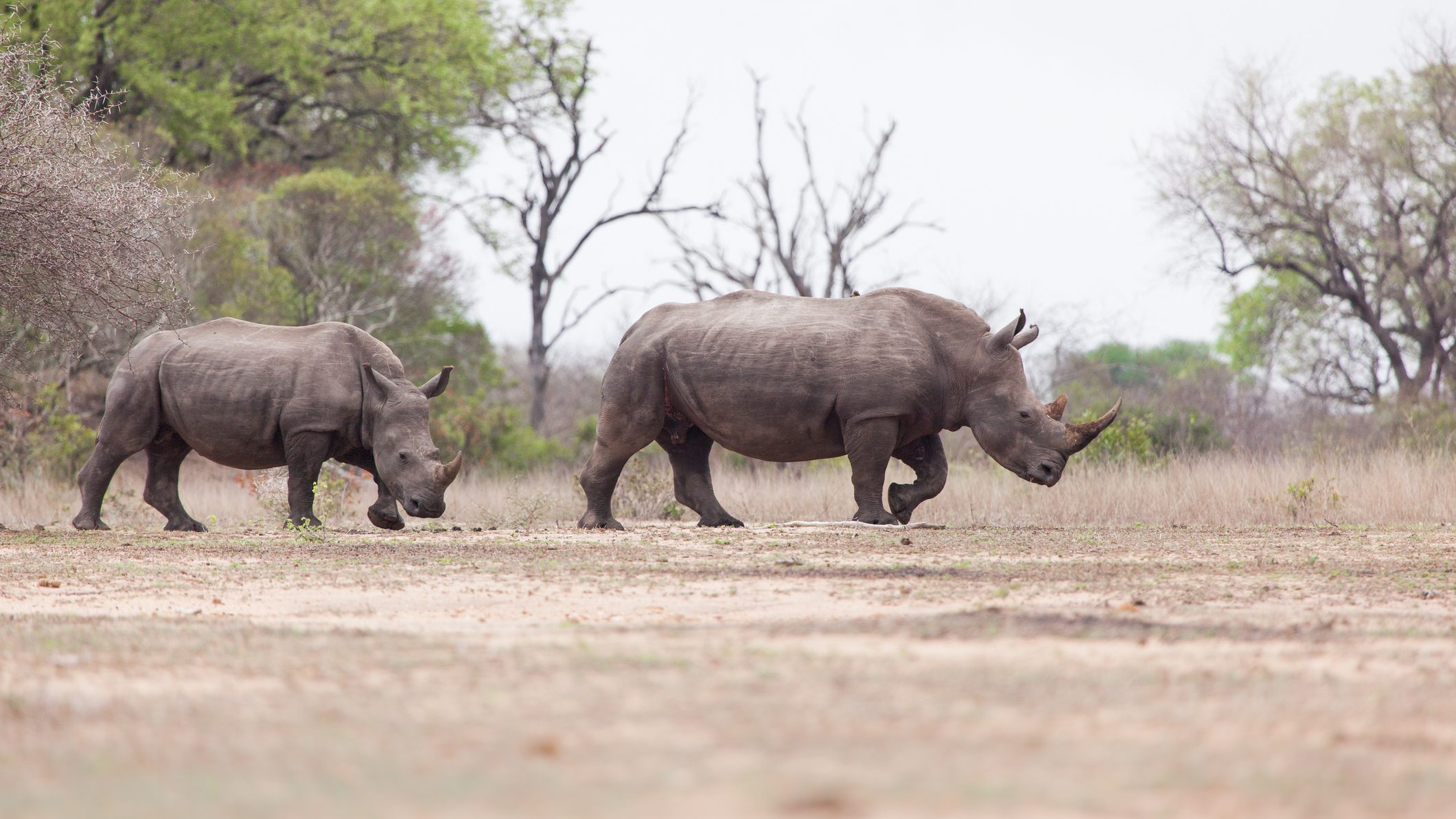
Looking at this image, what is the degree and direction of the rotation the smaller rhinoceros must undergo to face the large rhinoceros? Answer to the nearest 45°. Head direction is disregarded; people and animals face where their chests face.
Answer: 0° — it already faces it

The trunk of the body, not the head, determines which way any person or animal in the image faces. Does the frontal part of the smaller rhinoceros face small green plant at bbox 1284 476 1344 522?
yes

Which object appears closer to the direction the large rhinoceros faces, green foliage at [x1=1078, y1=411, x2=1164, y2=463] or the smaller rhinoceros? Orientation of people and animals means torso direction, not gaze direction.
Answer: the green foliage

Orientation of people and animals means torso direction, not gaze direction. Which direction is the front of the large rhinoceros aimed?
to the viewer's right

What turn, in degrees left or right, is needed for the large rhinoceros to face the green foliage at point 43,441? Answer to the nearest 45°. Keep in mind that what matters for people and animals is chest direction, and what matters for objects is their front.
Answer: approximately 135° to its left

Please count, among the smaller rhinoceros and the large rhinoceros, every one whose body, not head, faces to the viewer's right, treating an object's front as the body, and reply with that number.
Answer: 2

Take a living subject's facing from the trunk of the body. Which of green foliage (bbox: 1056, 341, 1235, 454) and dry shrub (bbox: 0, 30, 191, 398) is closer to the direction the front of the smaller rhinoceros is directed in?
the green foliage

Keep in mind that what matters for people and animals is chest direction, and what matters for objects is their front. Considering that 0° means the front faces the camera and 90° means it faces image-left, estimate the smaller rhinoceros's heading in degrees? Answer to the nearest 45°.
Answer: approximately 270°

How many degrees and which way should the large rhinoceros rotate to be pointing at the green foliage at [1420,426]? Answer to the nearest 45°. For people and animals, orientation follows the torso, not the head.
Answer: approximately 45° to its left
